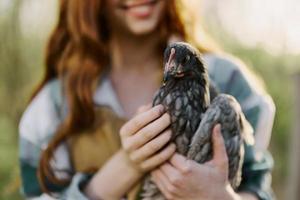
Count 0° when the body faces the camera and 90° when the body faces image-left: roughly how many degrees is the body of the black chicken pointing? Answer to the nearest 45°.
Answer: approximately 45°

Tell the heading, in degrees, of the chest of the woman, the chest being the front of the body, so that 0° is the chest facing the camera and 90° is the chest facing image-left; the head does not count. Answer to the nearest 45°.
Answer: approximately 0°
